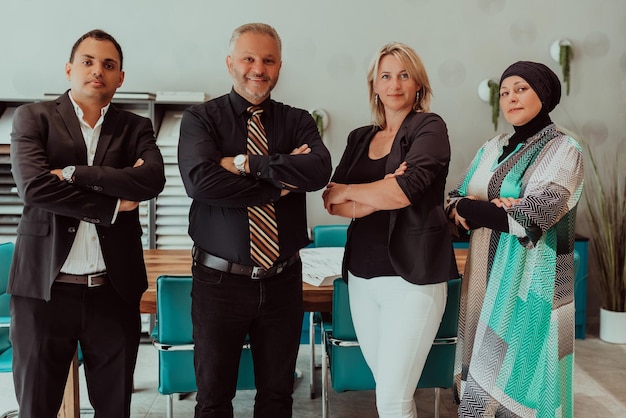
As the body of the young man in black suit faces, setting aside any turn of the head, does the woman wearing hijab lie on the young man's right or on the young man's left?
on the young man's left

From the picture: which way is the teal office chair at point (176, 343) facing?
away from the camera

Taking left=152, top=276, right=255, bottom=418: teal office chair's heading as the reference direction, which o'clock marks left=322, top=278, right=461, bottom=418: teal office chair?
left=322, top=278, right=461, bottom=418: teal office chair is roughly at 3 o'clock from left=152, top=276, right=255, bottom=418: teal office chair.

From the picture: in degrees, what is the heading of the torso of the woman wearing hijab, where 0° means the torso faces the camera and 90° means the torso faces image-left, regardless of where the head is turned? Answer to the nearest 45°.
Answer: approximately 45°

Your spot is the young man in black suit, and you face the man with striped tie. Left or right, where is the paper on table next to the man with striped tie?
left

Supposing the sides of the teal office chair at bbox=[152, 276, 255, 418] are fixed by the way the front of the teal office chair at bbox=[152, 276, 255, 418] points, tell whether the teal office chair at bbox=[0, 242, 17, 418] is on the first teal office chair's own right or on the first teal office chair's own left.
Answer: on the first teal office chair's own left

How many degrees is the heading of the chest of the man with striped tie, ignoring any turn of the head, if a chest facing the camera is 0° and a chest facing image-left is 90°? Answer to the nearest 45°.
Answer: approximately 0°

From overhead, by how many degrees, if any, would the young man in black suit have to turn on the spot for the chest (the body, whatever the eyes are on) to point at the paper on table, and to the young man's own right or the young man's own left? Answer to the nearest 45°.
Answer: approximately 135° to the young man's own left
